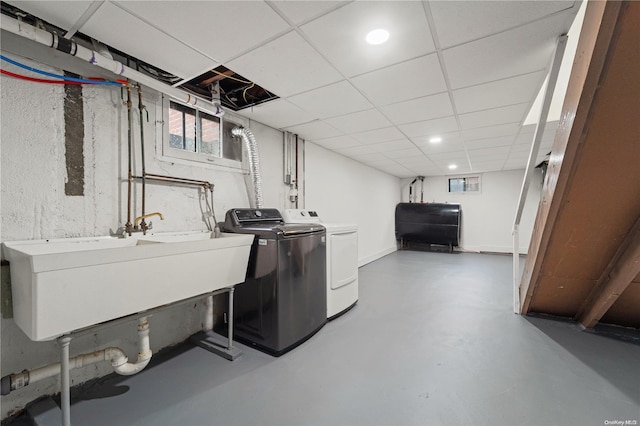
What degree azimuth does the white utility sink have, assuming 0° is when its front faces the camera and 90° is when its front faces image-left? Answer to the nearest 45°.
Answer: approximately 315°

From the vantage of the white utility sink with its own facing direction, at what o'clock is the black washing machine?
The black washing machine is roughly at 10 o'clock from the white utility sink.

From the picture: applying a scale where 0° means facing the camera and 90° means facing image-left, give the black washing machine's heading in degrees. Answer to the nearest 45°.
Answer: approximately 315°

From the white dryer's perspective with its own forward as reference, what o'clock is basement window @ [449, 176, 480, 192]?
The basement window is roughly at 9 o'clock from the white dryer.

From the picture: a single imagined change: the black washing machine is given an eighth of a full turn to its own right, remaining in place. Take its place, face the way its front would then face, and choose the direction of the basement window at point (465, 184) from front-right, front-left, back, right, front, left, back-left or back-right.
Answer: back-left

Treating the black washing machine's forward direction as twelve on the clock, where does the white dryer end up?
The white dryer is roughly at 9 o'clock from the black washing machine.

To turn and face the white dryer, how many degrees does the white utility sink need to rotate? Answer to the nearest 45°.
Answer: approximately 45° to its left

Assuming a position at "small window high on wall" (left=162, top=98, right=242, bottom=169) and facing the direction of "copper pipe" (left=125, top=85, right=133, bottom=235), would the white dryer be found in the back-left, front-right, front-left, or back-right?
back-left
